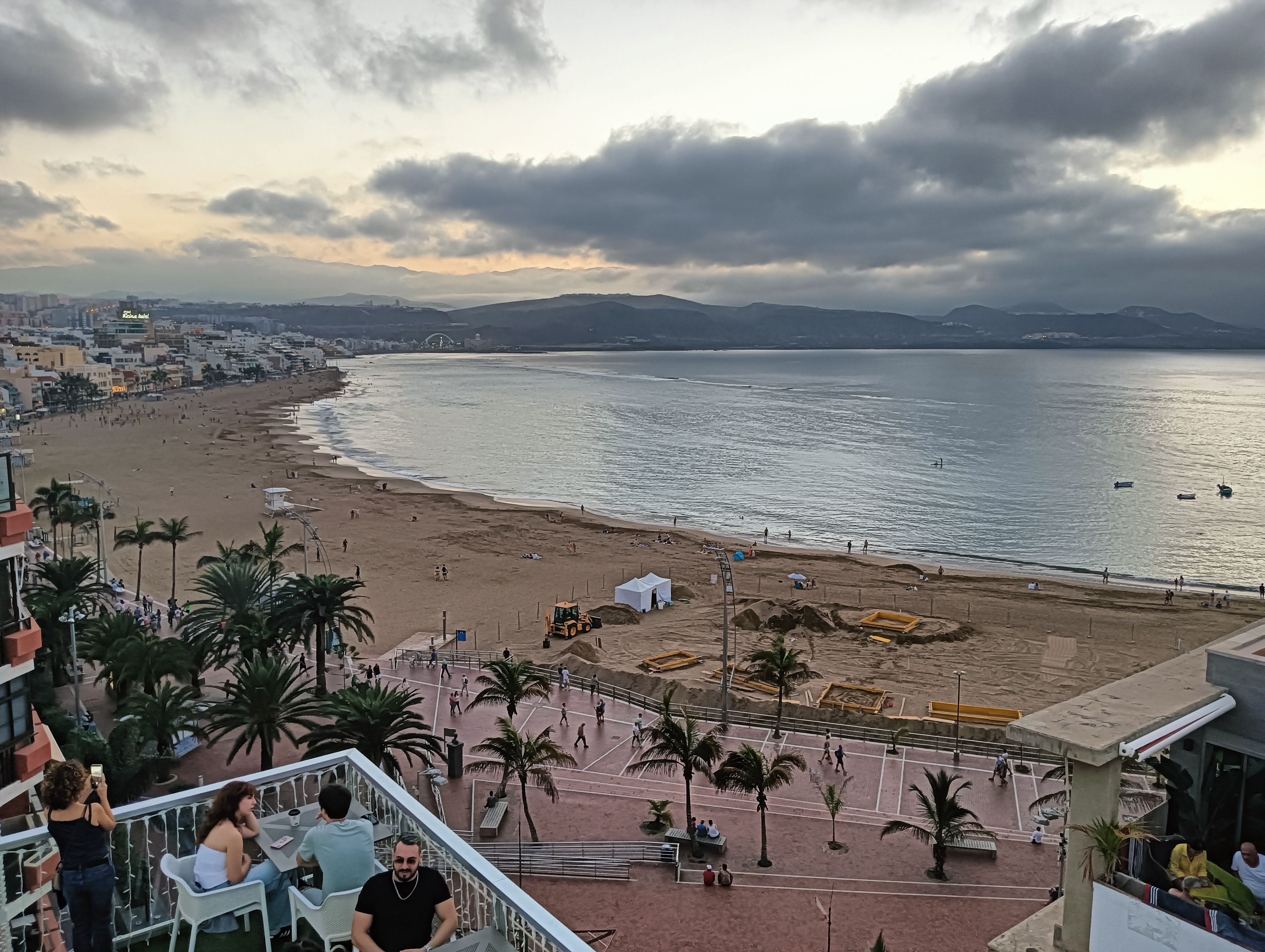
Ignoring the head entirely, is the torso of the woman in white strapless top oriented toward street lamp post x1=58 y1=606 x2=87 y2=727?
no

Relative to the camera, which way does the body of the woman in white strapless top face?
to the viewer's right

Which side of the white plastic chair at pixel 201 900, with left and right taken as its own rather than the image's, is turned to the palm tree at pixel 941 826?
front

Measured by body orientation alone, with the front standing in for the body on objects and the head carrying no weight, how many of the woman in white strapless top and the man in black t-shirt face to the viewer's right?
1

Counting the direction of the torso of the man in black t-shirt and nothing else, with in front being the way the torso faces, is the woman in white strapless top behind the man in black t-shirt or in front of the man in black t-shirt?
behind

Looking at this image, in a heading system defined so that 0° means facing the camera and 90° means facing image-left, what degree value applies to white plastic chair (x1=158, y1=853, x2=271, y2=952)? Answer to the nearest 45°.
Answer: approximately 225°

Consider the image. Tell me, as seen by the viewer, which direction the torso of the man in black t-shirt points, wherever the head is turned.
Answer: toward the camera

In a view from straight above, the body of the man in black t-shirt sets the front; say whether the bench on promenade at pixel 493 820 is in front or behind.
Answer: behind

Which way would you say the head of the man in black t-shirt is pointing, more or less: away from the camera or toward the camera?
toward the camera

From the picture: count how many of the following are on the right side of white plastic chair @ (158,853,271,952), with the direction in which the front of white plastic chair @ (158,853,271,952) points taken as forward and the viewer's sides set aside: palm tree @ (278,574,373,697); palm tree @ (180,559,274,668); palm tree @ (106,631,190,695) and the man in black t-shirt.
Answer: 1

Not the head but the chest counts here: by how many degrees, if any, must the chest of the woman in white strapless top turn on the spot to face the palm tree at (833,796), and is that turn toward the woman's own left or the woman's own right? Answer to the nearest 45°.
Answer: approximately 45° to the woman's own left

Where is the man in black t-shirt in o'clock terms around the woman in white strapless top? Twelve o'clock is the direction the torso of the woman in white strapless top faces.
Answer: The man in black t-shirt is roughly at 2 o'clock from the woman in white strapless top.

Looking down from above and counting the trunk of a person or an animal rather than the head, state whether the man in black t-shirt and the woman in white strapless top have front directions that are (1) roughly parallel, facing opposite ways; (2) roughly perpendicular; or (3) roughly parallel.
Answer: roughly perpendicular

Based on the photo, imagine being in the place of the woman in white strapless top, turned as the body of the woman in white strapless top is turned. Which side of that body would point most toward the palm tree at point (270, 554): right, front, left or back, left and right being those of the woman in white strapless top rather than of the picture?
left

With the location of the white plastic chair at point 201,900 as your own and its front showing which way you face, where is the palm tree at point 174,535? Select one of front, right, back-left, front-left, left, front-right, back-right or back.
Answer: front-left
